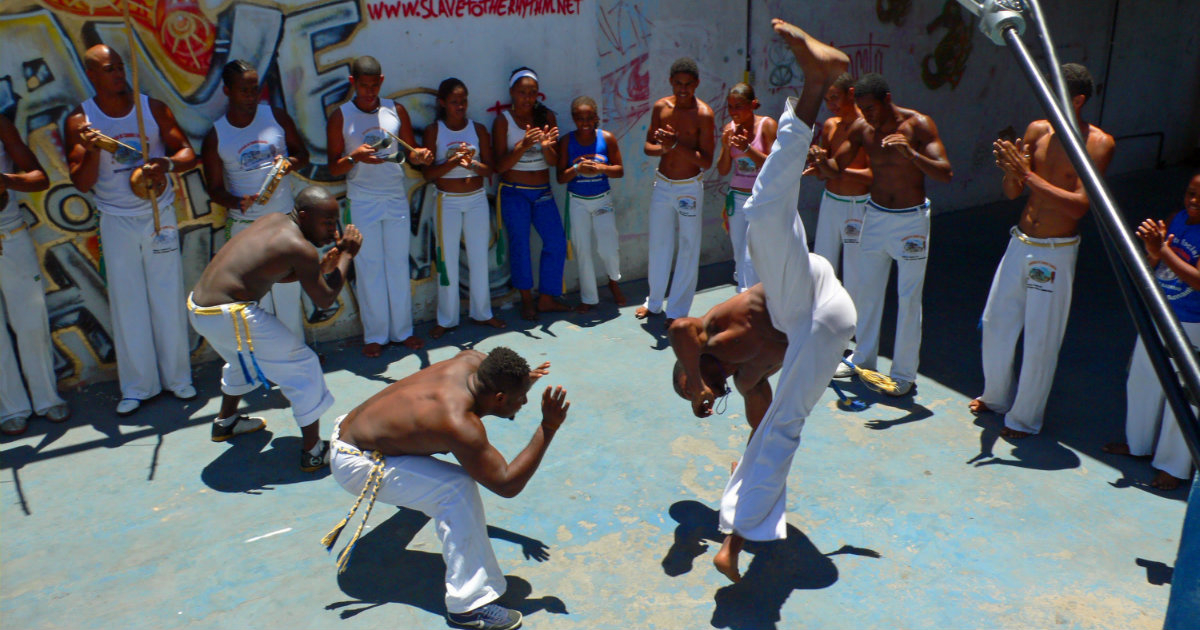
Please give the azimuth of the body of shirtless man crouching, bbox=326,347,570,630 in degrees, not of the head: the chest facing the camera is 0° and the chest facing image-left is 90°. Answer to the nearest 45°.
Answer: approximately 270°

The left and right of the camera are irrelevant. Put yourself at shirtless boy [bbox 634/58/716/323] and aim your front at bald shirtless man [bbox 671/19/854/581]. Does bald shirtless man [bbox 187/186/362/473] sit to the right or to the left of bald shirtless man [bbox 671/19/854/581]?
right

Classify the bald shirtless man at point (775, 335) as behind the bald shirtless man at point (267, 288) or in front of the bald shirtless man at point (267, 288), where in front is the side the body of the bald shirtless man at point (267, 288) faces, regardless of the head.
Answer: in front

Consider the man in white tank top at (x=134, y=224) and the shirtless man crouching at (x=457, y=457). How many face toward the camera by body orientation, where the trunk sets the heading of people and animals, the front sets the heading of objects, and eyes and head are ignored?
1

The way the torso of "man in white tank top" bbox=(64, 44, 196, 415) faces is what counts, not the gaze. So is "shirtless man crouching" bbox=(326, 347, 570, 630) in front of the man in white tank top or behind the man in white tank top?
in front

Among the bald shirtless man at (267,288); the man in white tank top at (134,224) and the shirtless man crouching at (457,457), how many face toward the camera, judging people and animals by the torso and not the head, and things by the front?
1

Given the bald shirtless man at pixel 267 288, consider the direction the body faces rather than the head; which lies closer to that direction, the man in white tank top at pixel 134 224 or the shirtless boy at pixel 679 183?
the shirtless boy

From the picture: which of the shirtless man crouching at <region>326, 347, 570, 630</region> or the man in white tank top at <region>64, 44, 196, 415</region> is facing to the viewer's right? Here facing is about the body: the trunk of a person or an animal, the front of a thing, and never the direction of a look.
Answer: the shirtless man crouching

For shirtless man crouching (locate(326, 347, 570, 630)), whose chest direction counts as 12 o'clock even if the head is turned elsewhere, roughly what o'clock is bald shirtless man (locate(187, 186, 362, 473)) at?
The bald shirtless man is roughly at 8 o'clock from the shirtless man crouching.

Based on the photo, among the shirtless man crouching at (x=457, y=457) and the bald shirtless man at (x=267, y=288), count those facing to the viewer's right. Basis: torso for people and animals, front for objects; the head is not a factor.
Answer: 2

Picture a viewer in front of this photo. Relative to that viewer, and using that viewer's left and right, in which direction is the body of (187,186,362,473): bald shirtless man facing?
facing to the right of the viewer
